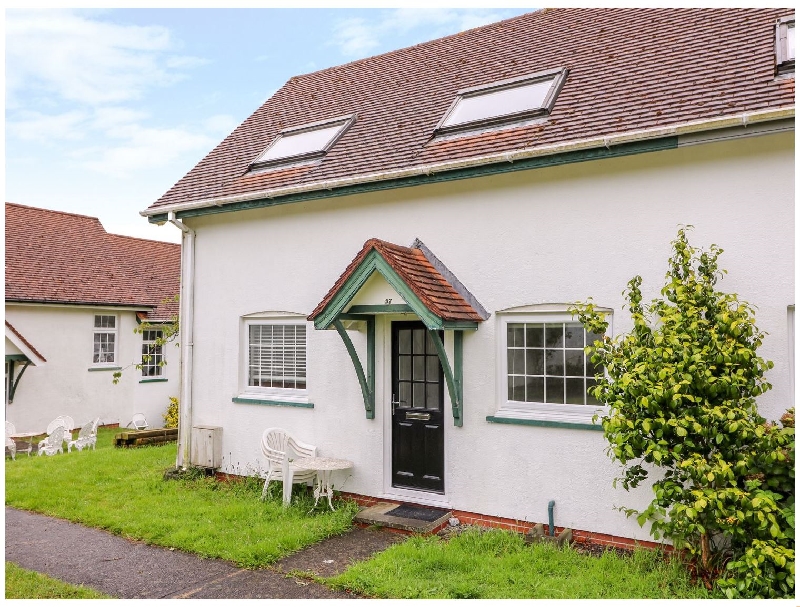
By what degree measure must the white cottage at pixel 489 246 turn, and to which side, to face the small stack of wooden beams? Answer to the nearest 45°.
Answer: approximately 90° to its right

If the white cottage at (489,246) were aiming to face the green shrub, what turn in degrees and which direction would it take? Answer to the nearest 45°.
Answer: approximately 90° to its left

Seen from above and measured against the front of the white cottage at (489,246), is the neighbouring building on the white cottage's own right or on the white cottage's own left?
on the white cottage's own right

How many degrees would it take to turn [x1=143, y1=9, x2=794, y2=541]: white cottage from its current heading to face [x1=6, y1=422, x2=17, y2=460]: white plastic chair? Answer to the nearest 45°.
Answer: approximately 90° to its right

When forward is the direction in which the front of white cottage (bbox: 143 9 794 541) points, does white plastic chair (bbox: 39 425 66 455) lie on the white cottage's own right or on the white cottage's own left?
on the white cottage's own right

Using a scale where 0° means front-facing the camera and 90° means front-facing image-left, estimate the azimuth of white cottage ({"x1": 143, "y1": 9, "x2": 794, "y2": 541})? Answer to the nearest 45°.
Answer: approximately 45°

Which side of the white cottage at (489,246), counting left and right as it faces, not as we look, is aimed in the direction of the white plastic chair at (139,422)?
right
